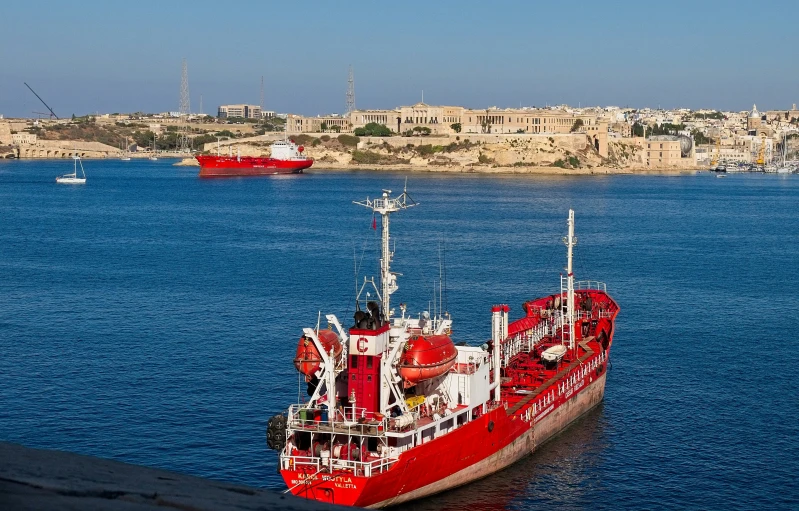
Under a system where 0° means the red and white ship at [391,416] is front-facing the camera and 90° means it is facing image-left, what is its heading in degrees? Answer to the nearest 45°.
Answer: approximately 225°
